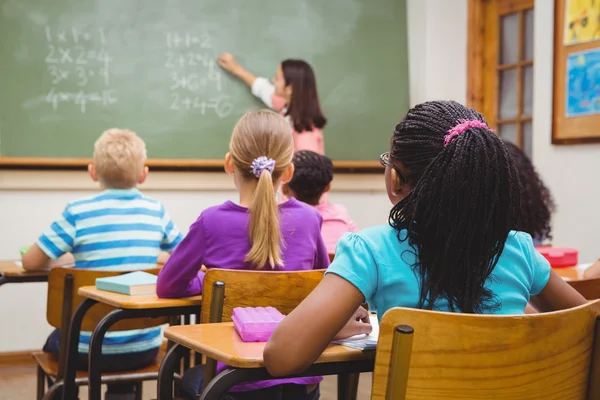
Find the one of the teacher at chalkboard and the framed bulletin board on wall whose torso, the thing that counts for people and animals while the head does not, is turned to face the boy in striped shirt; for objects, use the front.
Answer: the framed bulletin board on wall

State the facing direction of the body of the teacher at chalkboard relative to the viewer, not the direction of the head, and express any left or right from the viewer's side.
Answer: facing away from the viewer and to the left of the viewer

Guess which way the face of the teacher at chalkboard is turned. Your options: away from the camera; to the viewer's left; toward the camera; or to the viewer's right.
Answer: to the viewer's left

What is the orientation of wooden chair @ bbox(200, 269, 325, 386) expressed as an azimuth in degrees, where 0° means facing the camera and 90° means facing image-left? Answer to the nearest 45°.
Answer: approximately 180°

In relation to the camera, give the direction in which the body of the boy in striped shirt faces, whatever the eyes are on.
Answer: away from the camera

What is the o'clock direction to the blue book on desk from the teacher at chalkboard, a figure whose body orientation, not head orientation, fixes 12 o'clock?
The blue book on desk is roughly at 8 o'clock from the teacher at chalkboard.

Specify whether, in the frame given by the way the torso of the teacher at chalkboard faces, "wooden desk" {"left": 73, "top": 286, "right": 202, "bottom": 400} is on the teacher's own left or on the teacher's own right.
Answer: on the teacher's own left

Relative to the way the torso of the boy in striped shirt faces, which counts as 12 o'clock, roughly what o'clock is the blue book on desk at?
The blue book on desk is roughly at 6 o'clock from the boy in striped shirt.

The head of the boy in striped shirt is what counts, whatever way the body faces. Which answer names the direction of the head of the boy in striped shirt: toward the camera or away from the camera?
away from the camera

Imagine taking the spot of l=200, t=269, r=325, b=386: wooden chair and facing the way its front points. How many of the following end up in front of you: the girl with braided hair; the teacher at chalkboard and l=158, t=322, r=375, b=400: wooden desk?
1

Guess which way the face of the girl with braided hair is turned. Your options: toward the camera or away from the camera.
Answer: away from the camera

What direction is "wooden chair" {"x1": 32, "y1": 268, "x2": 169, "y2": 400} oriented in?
away from the camera
